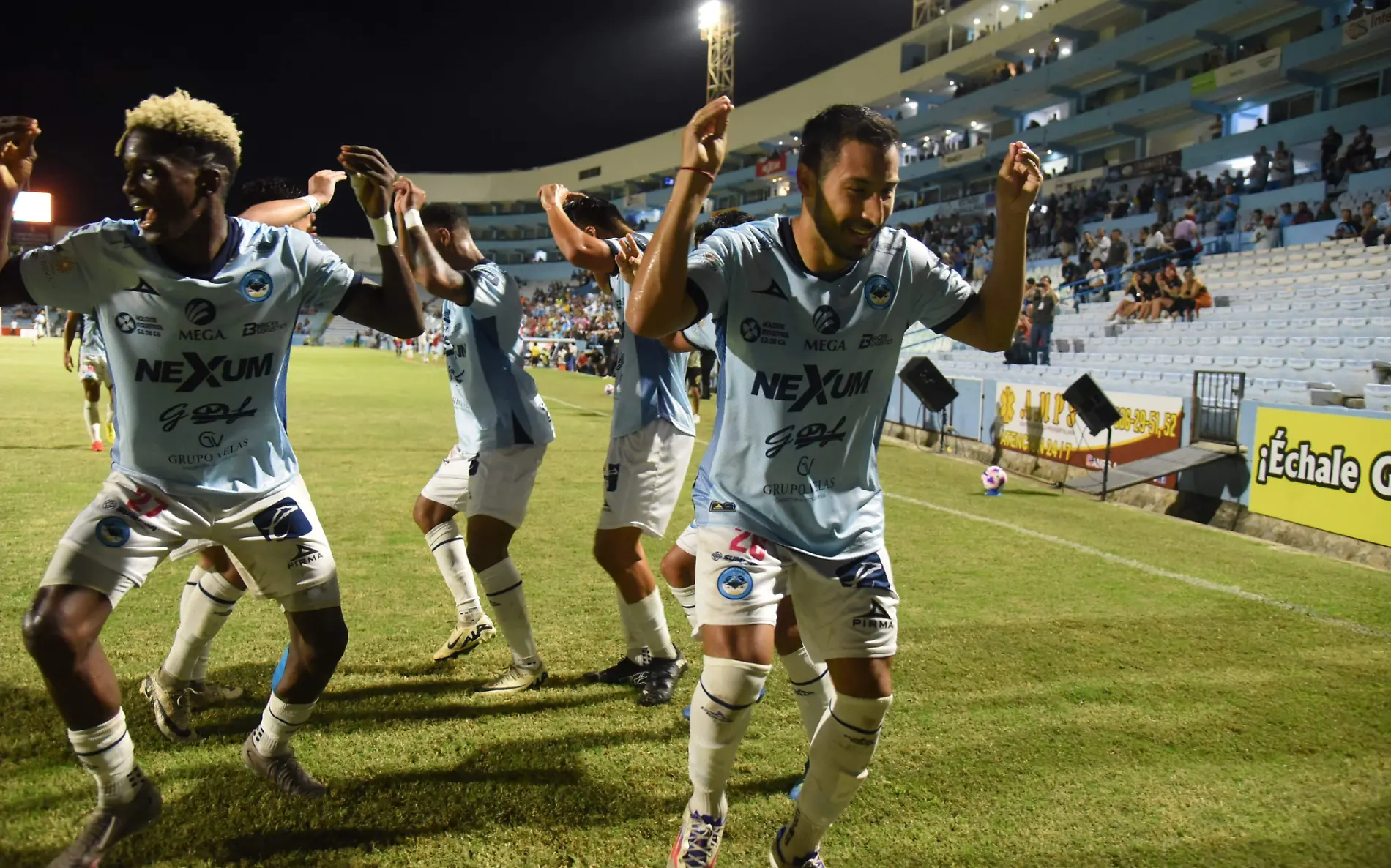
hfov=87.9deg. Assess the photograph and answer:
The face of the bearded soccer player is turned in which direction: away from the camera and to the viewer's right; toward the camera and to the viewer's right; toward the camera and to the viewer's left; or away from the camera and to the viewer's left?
toward the camera and to the viewer's right

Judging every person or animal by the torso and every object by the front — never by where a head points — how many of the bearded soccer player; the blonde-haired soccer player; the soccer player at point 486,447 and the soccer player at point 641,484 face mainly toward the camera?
2

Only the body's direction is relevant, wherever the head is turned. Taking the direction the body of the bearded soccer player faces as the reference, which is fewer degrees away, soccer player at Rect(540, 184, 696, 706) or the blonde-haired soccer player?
the blonde-haired soccer player
